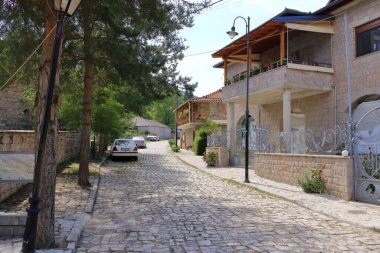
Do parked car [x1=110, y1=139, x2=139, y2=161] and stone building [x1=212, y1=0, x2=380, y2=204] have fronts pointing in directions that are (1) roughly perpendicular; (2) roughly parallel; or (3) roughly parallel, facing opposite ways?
roughly perpendicular

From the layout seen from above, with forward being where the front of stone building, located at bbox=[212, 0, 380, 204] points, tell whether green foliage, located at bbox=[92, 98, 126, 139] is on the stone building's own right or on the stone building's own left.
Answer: on the stone building's own right

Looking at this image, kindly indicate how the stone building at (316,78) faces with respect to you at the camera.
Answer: facing the viewer and to the left of the viewer

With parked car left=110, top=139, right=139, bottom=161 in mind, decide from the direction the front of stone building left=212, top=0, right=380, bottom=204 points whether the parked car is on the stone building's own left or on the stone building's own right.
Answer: on the stone building's own right

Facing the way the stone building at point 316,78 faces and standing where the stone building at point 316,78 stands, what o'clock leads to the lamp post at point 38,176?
The lamp post is roughly at 11 o'clock from the stone building.

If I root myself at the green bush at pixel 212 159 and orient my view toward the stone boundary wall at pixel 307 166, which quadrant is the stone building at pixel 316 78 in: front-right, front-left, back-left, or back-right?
front-left
